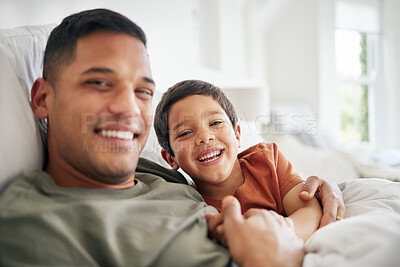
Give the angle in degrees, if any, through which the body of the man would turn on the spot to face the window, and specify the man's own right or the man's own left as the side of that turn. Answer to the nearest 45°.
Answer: approximately 90° to the man's own left

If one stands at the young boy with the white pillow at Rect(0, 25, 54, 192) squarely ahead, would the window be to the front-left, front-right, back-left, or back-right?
back-right

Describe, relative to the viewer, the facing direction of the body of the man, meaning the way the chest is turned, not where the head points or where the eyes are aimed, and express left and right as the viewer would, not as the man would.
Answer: facing the viewer and to the right of the viewer

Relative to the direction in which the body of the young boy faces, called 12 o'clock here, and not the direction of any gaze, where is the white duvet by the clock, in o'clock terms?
The white duvet is roughly at 11 o'clock from the young boy.

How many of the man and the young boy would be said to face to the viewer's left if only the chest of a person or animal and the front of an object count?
0

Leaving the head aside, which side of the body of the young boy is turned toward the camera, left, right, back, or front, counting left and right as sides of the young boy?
front
